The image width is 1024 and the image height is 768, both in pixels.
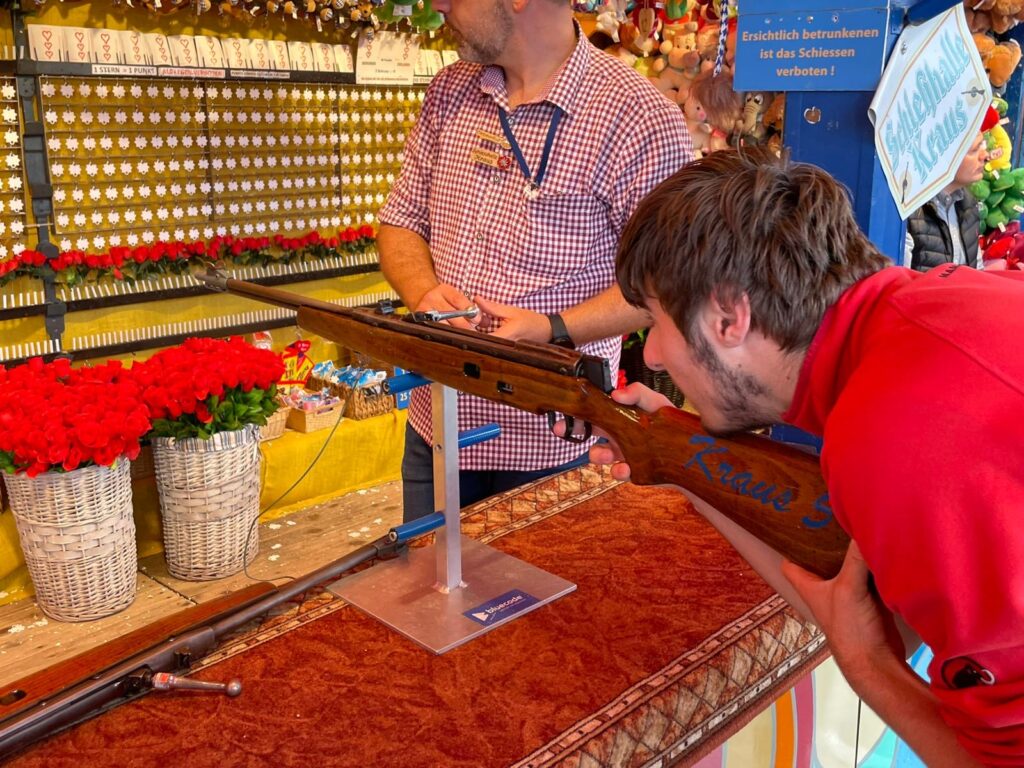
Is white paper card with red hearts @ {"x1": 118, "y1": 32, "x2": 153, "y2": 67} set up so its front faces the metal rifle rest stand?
yes

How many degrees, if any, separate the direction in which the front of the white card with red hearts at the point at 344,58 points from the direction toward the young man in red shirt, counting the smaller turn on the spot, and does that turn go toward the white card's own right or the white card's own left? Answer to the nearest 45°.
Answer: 0° — it already faces them

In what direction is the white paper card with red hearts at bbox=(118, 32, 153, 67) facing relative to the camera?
toward the camera

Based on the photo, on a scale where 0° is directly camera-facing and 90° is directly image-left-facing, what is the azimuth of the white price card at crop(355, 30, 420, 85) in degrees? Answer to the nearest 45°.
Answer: approximately 0°

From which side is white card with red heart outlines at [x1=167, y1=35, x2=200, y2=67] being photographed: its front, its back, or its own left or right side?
front

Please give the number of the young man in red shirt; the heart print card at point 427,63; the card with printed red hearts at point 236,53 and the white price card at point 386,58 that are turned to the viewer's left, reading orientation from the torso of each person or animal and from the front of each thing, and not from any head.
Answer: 1

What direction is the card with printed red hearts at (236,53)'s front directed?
toward the camera

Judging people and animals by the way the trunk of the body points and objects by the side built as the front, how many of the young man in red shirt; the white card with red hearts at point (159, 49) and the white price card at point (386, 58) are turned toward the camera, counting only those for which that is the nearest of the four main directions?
2

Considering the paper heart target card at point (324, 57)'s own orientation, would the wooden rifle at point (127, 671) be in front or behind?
in front

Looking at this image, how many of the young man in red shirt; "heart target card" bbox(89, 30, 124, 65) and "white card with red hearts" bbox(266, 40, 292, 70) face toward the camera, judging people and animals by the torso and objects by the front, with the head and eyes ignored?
2

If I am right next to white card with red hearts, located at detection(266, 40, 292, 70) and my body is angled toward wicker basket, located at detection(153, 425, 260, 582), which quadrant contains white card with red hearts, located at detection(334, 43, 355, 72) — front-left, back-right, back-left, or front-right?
back-left

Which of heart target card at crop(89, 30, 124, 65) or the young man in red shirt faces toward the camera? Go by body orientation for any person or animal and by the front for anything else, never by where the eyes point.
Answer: the heart target card

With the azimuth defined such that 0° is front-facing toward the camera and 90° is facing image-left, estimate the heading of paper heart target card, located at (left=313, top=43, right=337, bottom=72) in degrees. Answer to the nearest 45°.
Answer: approximately 0°

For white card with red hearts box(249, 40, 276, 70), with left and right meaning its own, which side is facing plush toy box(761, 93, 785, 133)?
left

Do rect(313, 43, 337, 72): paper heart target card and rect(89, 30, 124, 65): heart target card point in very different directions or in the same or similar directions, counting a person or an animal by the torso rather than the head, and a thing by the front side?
same or similar directions
